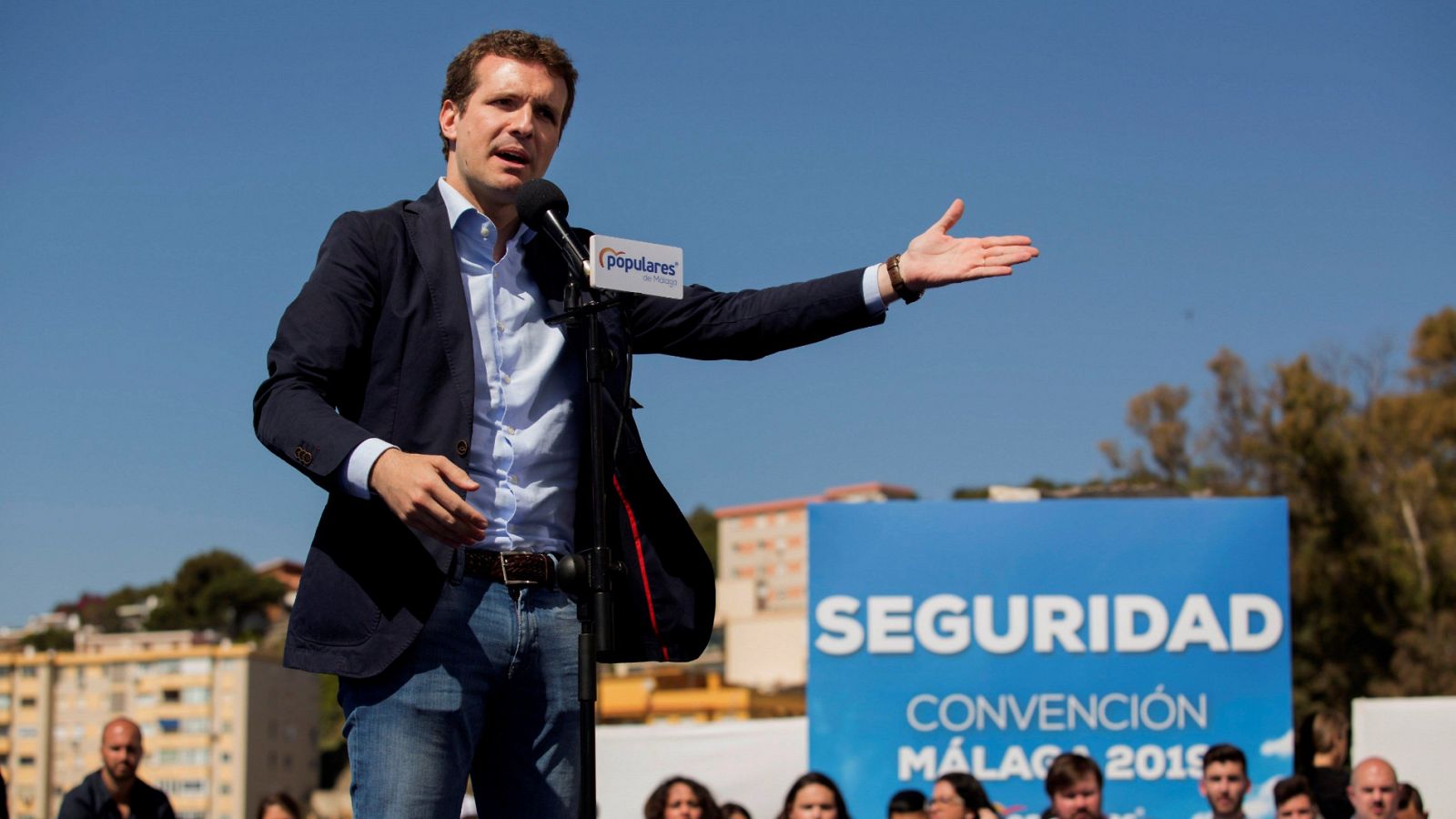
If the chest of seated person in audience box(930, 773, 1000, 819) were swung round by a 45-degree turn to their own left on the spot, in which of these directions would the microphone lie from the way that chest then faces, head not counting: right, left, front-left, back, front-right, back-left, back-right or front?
front

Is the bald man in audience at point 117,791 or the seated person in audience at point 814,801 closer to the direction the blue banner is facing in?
the seated person in audience

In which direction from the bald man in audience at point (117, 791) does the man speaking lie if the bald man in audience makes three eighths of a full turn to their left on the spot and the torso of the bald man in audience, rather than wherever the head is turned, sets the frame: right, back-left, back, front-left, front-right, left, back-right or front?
back-right

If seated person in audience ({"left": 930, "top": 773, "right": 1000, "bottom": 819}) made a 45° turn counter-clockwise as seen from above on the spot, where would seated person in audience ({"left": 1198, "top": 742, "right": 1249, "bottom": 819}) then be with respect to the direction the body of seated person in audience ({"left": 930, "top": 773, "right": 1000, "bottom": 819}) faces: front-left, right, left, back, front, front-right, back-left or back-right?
left

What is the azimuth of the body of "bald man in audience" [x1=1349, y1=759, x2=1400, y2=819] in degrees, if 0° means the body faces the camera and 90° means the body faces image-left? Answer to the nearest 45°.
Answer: approximately 0°

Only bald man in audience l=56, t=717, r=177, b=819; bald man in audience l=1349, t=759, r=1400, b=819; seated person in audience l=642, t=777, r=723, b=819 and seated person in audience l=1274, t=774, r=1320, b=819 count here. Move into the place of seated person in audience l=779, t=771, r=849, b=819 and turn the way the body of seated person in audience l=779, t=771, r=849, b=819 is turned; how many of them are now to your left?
2

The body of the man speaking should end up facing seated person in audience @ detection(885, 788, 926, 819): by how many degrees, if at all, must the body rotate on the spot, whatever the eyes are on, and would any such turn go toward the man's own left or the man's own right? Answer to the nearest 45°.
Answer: approximately 135° to the man's own left

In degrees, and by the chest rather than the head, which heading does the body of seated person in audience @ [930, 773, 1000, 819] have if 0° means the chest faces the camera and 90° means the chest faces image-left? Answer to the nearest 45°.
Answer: approximately 45°

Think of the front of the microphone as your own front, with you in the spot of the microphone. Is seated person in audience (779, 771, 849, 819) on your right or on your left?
on your right
